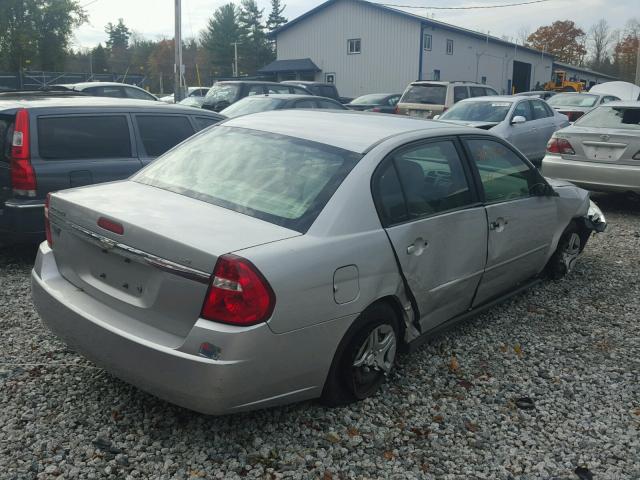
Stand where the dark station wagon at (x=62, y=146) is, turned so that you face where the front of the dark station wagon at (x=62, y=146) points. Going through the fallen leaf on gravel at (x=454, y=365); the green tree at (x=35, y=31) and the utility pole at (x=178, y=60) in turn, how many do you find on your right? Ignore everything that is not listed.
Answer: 1

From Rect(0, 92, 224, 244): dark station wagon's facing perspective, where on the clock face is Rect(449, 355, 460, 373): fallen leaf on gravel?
The fallen leaf on gravel is roughly at 3 o'clock from the dark station wagon.

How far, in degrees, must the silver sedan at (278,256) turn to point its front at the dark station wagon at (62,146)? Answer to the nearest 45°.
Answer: approximately 90° to its left

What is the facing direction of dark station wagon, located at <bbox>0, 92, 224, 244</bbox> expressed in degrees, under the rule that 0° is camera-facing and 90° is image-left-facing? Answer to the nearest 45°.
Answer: approximately 225°

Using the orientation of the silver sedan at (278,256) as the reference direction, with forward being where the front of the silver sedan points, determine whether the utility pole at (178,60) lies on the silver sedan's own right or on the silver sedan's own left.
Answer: on the silver sedan's own left

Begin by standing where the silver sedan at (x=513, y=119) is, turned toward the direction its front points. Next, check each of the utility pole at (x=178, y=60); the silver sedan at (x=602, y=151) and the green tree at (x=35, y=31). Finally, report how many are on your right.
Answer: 2

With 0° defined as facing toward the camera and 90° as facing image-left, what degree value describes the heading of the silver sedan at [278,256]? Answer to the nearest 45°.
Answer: approximately 225°

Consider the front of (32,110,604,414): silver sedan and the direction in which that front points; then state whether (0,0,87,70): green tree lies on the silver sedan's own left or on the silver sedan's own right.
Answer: on the silver sedan's own left

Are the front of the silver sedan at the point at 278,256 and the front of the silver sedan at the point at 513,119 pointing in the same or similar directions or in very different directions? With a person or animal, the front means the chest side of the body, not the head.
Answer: very different directions

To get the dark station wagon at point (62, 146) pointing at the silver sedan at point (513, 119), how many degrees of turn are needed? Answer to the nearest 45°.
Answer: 0° — it already faces it
